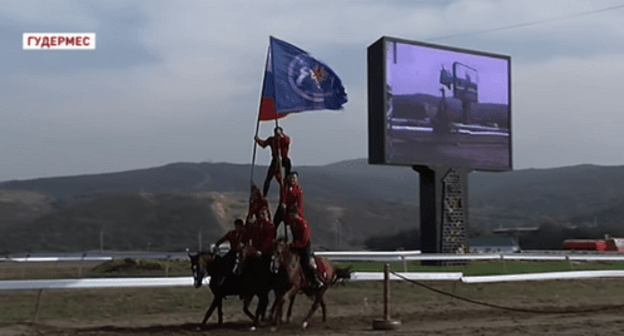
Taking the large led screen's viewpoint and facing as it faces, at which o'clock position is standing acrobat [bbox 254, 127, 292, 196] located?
The standing acrobat is roughly at 2 o'clock from the large led screen.

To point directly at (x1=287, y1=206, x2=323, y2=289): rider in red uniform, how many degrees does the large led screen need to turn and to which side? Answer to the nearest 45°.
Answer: approximately 45° to its right

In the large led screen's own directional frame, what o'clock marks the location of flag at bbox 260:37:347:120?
The flag is roughly at 2 o'clock from the large led screen.

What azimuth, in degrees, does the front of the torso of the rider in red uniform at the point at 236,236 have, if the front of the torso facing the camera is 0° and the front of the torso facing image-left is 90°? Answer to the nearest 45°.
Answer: approximately 45°

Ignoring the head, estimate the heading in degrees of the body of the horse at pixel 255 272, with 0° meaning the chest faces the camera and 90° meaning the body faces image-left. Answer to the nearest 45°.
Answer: approximately 45°

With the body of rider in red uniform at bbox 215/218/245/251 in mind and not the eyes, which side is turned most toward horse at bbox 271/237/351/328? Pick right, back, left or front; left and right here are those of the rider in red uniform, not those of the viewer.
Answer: left

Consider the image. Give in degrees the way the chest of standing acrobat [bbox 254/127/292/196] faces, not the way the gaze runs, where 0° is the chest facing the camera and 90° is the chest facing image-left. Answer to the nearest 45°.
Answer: approximately 45°

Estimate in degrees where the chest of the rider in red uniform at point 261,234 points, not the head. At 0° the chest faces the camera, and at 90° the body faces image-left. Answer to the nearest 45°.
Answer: approximately 45°
